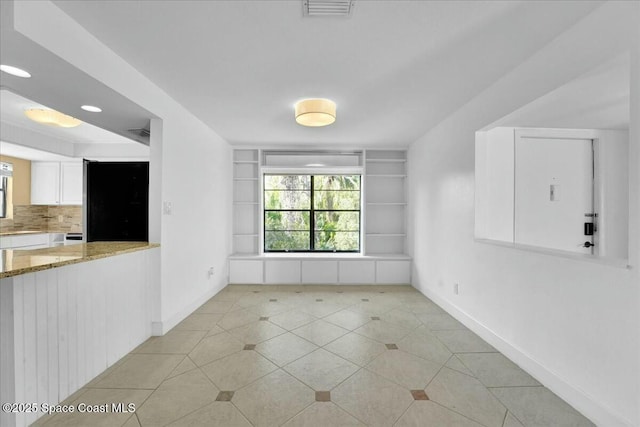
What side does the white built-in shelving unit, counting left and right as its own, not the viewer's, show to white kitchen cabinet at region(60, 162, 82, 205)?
right

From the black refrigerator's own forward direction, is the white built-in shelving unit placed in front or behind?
behind

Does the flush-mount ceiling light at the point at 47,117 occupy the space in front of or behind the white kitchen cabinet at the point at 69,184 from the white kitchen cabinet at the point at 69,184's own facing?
in front

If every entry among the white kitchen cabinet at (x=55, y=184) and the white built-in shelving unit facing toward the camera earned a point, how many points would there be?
2

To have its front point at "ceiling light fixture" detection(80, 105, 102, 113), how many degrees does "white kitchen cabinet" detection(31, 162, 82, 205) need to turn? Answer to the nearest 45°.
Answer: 0° — it already faces it

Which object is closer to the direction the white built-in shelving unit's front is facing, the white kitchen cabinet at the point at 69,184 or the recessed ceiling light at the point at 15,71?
the recessed ceiling light

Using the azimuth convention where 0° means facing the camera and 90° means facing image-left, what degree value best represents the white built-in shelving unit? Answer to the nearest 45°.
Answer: approximately 0°

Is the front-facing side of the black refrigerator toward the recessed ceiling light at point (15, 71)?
no

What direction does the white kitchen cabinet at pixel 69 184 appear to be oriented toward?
toward the camera

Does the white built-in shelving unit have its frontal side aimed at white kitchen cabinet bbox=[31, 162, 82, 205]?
no

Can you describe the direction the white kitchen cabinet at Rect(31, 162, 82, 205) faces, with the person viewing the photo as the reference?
facing the viewer

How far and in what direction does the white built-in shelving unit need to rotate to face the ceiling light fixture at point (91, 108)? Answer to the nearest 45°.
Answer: approximately 45° to its right

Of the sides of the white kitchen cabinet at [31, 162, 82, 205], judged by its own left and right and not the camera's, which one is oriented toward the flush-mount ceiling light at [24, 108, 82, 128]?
front

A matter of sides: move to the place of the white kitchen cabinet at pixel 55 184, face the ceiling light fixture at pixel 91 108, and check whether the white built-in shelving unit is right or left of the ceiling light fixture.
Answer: left

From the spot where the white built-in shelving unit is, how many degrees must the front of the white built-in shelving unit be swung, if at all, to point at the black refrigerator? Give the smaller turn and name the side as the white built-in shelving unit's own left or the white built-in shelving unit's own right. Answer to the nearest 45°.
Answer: approximately 45° to the white built-in shelving unit's own right

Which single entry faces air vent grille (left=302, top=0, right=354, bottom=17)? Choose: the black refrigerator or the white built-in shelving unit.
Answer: the white built-in shelving unit

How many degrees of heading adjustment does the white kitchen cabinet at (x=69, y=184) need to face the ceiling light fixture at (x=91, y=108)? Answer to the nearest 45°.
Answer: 0° — it already faces it
